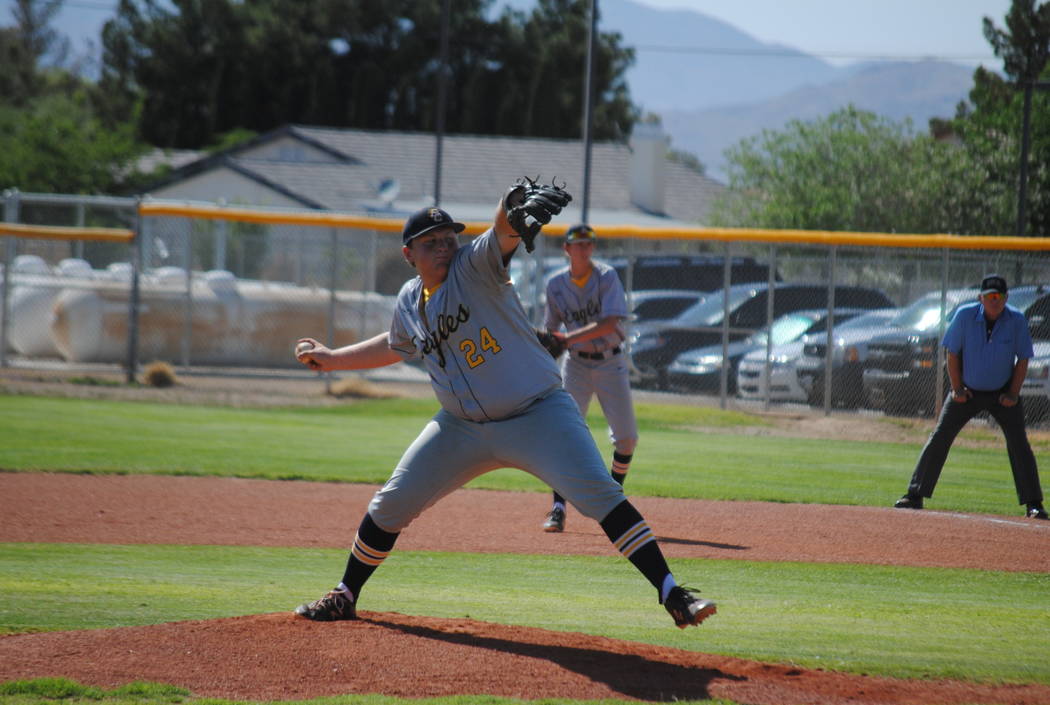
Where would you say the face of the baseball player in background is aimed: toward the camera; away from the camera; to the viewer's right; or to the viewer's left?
toward the camera

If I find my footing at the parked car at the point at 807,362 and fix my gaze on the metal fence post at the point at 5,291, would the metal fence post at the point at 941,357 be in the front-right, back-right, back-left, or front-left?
back-left

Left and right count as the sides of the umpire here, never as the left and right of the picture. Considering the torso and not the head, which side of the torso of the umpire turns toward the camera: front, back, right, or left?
front

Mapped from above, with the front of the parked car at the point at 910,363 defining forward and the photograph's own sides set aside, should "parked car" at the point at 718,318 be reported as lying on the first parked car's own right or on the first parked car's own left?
on the first parked car's own right

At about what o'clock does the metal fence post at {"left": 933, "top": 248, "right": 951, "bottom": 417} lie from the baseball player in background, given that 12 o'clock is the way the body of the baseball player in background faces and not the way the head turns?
The metal fence post is roughly at 7 o'clock from the baseball player in background.

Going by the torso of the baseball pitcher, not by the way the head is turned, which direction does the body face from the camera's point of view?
toward the camera

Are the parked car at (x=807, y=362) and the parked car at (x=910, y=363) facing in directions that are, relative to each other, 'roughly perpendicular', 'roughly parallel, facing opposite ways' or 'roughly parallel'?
roughly parallel

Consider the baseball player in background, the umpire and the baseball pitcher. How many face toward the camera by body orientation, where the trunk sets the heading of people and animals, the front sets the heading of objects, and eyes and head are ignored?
3

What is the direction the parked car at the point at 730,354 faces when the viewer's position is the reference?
facing the viewer and to the left of the viewer

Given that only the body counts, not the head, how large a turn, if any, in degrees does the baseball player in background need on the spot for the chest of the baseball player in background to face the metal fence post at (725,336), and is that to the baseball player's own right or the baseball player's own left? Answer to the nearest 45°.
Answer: approximately 180°

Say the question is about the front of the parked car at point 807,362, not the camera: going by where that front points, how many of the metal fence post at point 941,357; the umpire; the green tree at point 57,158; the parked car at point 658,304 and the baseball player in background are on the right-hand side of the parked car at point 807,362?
2

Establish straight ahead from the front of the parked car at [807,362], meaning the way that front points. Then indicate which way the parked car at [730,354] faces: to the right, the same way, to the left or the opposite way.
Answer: the same way

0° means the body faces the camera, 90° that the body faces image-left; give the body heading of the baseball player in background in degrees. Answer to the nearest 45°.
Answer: approximately 0°
